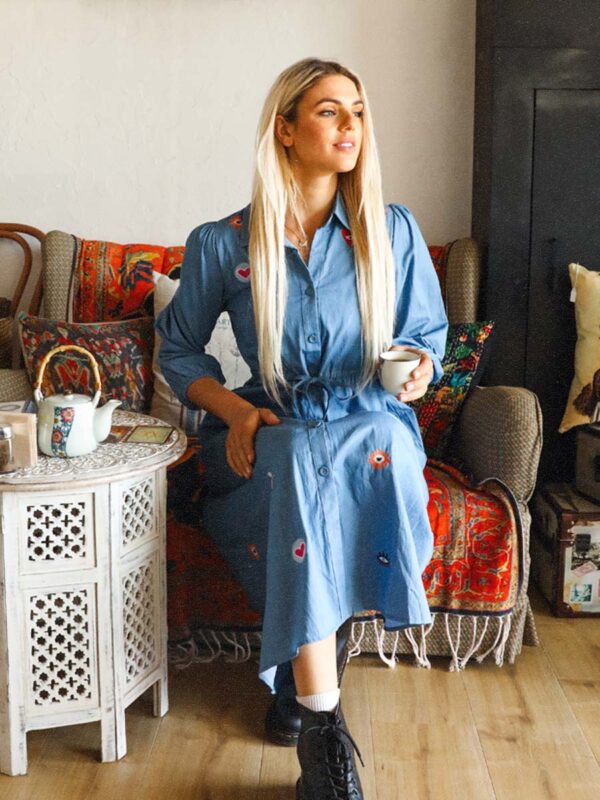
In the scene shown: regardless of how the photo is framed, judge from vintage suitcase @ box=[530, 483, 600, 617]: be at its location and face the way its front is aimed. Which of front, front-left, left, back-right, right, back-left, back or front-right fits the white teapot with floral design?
front-right

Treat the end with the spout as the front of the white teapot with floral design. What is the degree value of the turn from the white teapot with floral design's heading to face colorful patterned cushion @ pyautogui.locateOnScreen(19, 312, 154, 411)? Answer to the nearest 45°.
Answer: approximately 90° to its left

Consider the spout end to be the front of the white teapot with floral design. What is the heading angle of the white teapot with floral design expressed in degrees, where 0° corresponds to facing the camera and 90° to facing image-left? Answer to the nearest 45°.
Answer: approximately 270°

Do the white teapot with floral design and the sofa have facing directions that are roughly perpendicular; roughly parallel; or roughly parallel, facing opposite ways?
roughly perpendicular

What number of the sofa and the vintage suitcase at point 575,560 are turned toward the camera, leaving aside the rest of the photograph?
2

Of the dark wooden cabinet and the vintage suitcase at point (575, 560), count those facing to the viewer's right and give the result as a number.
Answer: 0

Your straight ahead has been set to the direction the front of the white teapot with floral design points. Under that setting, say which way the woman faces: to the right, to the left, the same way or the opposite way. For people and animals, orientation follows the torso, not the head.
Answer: to the right

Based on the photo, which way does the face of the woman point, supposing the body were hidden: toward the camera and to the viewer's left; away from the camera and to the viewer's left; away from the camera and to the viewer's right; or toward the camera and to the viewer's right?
toward the camera and to the viewer's right
